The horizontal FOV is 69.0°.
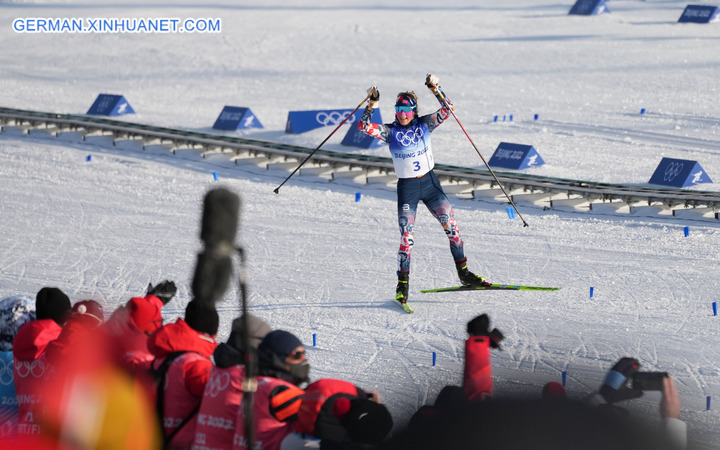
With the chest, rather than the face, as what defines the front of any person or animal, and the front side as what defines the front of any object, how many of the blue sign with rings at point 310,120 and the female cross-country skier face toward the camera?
2

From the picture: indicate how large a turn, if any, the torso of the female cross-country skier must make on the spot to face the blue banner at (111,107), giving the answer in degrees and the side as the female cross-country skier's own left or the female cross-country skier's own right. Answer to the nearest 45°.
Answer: approximately 135° to the female cross-country skier's own right

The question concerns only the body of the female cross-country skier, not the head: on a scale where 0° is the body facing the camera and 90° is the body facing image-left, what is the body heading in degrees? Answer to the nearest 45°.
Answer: approximately 0°

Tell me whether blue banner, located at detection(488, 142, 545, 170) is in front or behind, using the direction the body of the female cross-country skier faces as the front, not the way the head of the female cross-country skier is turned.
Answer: behind

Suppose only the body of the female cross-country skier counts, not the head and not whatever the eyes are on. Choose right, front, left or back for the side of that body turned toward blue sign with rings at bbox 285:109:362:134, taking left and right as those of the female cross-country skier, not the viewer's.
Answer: back

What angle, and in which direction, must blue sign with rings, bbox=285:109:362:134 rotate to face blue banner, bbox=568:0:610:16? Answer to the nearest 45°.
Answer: approximately 135° to its left
